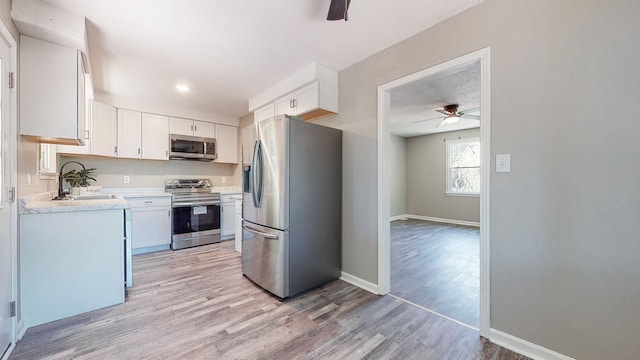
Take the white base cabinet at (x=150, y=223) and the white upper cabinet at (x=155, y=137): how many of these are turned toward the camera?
2

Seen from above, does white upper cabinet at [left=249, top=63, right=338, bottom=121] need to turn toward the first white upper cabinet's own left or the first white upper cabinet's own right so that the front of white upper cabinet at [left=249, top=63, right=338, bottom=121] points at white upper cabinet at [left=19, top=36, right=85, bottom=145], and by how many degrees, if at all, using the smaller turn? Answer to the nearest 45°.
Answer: approximately 45° to the first white upper cabinet's own right

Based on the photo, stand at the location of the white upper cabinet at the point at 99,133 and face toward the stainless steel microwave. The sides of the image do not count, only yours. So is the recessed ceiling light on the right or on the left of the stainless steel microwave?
right

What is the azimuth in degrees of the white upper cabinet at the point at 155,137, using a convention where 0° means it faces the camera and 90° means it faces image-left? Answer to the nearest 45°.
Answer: approximately 0°

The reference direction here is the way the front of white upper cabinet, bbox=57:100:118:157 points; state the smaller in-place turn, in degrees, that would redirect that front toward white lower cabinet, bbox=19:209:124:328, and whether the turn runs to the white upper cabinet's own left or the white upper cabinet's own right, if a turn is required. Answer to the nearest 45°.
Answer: approximately 45° to the white upper cabinet's own right

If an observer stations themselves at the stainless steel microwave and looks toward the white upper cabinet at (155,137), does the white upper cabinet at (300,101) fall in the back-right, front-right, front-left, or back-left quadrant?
back-left

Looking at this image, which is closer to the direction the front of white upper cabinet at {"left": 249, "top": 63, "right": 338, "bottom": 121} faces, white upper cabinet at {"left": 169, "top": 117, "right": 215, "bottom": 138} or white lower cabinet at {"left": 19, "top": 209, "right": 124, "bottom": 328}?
the white lower cabinet

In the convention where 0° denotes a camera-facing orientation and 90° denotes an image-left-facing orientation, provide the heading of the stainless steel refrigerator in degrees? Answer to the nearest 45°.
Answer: approximately 45°

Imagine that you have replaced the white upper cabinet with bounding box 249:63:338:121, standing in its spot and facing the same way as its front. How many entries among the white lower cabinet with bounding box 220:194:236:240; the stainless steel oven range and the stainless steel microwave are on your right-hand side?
3

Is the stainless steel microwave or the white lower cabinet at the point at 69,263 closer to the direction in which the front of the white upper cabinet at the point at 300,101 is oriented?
the white lower cabinet

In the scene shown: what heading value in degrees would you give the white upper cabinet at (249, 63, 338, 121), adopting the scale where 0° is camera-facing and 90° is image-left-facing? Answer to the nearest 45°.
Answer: approximately 45°

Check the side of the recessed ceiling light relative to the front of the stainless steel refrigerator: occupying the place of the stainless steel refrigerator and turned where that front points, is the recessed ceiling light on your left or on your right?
on your right
